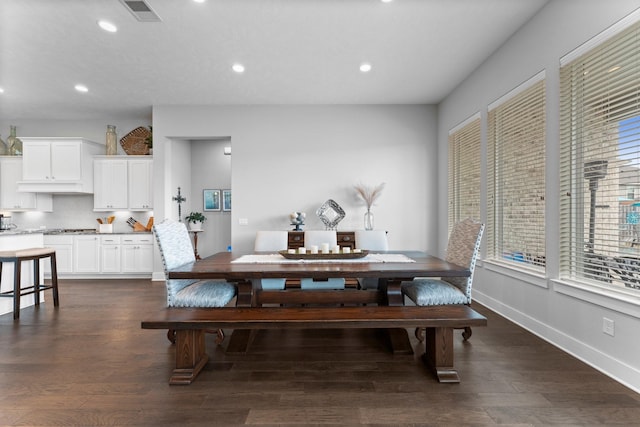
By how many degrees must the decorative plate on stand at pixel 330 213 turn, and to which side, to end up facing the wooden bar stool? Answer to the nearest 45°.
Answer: approximately 45° to its right

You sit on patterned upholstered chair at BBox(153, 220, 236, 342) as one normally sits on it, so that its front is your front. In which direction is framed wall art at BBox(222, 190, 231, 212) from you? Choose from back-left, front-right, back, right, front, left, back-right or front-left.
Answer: left

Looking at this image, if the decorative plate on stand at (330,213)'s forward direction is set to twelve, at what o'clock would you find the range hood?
The range hood is roughly at 3 o'clock from the decorative plate on stand.

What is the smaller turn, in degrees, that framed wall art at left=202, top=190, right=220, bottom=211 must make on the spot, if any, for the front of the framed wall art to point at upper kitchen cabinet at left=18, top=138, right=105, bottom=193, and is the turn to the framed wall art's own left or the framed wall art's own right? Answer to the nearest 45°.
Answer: approximately 90° to the framed wall art's own right

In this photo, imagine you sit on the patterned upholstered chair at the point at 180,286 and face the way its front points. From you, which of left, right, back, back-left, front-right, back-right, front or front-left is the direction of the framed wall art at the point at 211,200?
left

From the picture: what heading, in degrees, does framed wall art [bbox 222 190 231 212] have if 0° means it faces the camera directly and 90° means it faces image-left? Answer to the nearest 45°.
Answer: approximately 0°

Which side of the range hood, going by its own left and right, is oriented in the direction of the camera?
front

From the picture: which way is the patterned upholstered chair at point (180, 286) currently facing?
to the viewer's right

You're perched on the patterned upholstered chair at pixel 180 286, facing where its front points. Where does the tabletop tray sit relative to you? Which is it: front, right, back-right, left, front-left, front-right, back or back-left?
front

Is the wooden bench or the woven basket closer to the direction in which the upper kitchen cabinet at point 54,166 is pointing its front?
the wooden bench

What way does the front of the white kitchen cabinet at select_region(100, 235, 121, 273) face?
toward the camera

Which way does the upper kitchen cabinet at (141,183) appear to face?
toward the camera

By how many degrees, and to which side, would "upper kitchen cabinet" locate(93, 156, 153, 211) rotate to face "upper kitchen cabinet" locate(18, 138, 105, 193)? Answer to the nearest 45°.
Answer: approximately 90° to its right
